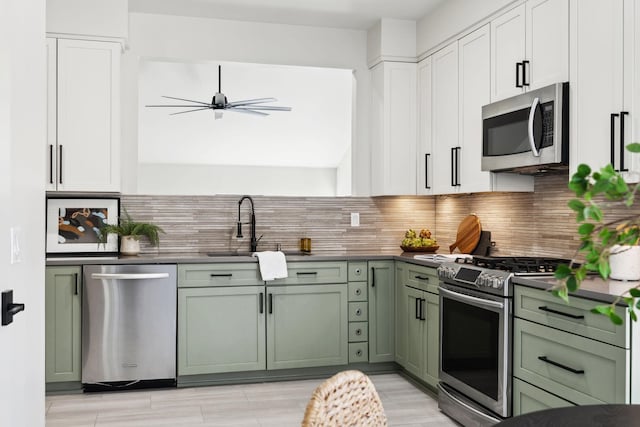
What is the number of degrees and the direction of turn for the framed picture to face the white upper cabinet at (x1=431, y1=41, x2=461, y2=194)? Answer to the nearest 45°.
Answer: approximately 45° to its left

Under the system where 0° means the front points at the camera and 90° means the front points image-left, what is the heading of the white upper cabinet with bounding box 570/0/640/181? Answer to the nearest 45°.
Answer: approximately 45°

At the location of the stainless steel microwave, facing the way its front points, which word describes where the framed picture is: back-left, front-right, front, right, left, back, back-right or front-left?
front-right

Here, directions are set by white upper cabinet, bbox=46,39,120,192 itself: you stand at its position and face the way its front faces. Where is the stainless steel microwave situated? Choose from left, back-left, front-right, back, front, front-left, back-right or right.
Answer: front-left

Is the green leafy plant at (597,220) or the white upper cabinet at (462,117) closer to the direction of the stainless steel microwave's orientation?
the green leafy plant

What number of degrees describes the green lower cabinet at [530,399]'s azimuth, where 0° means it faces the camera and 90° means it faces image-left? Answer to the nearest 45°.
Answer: approximately 45°

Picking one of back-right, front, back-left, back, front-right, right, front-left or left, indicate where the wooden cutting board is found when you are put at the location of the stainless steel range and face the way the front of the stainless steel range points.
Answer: back-right

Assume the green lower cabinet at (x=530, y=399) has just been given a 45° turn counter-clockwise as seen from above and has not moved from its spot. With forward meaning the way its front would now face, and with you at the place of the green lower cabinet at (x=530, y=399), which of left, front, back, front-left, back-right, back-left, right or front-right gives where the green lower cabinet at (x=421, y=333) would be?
back-right

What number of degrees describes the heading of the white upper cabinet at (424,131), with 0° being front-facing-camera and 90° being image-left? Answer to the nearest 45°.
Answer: approximately 45°

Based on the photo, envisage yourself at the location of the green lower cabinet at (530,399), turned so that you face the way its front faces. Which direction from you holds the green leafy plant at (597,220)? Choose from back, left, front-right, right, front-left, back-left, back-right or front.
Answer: front-left

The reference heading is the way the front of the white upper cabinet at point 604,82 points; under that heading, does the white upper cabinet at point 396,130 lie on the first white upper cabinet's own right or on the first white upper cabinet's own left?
on the first white upper cabinet's own right
